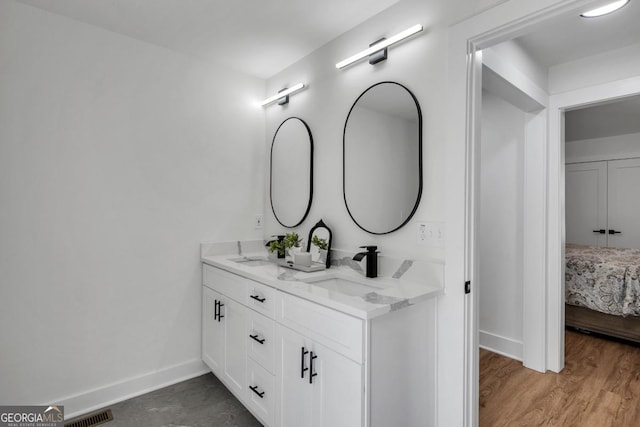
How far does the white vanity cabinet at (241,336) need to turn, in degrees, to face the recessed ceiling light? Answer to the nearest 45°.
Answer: approximately 135° to its left

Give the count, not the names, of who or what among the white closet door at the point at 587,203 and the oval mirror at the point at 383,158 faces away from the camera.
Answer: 0

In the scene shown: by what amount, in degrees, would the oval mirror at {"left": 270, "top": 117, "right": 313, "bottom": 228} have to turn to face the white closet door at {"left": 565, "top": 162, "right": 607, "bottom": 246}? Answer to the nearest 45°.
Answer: approximately 180°

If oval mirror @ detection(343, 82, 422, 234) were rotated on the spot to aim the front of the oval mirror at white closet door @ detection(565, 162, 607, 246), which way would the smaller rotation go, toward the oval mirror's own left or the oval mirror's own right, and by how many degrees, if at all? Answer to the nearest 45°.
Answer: approximately 180°

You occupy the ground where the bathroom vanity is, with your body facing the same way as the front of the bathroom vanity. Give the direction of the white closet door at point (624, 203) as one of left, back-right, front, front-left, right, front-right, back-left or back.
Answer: back

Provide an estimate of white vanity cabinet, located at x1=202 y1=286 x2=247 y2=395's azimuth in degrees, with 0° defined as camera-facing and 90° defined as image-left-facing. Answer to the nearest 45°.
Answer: approximately 45°

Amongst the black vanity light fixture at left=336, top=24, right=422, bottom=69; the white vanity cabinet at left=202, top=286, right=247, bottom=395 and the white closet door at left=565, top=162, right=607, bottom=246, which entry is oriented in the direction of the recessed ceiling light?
the white closet door

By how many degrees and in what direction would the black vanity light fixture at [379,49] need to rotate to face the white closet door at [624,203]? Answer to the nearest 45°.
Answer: approximately 180°

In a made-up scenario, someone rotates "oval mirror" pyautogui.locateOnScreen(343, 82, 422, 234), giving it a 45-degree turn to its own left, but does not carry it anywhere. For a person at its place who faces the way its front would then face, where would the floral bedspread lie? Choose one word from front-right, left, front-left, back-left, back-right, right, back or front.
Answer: back-left

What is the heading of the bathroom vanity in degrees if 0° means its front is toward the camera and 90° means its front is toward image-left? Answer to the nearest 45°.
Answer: approximately 45°

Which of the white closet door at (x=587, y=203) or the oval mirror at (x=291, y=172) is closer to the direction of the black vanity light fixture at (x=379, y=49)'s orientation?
the oval mirror

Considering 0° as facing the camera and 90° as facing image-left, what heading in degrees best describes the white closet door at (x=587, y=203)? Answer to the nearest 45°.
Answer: approximately 0°
